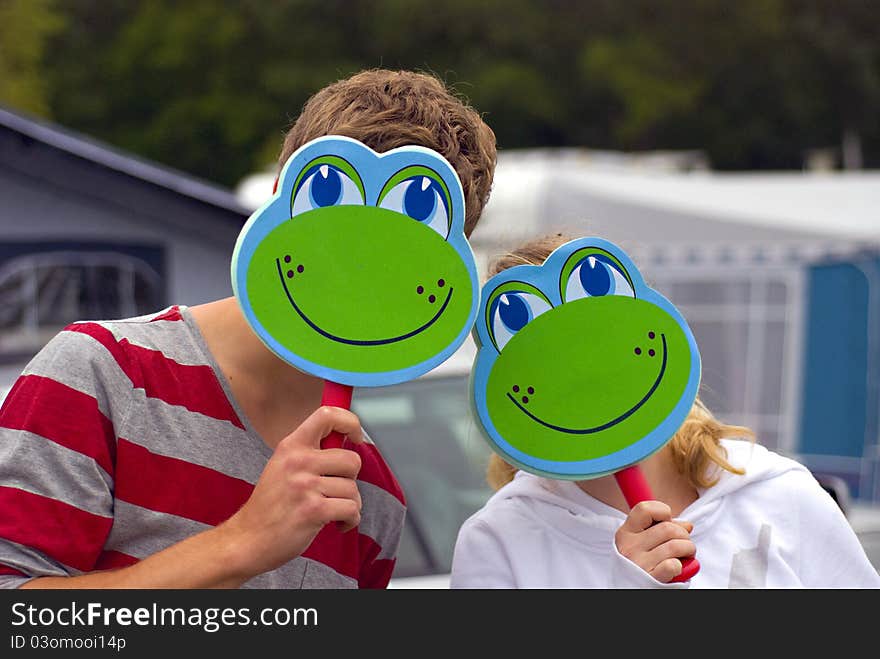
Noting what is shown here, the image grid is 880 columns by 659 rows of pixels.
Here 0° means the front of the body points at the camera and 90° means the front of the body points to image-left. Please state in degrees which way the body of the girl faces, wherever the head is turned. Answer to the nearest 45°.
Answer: approximately 0°

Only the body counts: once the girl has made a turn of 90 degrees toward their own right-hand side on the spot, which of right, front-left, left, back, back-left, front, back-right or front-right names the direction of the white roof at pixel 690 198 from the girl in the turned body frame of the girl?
right

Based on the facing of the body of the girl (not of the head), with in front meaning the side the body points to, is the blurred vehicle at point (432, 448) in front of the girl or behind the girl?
behind

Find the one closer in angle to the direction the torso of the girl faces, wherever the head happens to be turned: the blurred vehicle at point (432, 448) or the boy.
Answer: the boy
